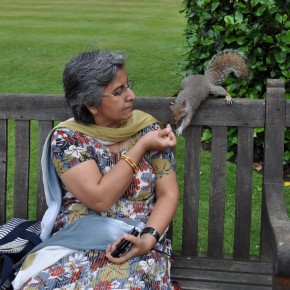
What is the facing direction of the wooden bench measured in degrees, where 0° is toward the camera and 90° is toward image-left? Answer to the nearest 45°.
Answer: approximately 0°

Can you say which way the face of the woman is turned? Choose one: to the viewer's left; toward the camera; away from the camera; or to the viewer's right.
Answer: to the viewer's right
